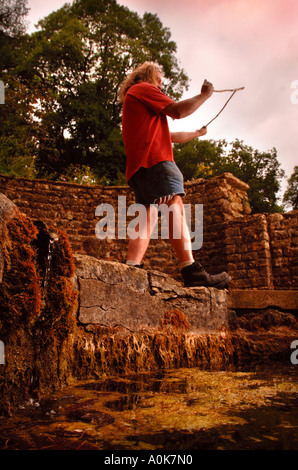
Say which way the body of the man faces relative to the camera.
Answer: to the viewer's right

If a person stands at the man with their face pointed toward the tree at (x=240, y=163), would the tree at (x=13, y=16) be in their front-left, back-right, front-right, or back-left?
front-left

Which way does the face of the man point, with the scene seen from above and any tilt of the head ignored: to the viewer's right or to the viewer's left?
to the viewer's right

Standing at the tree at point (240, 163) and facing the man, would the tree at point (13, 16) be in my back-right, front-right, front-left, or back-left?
front-right

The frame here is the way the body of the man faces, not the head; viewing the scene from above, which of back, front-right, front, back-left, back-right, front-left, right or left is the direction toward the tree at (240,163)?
left
